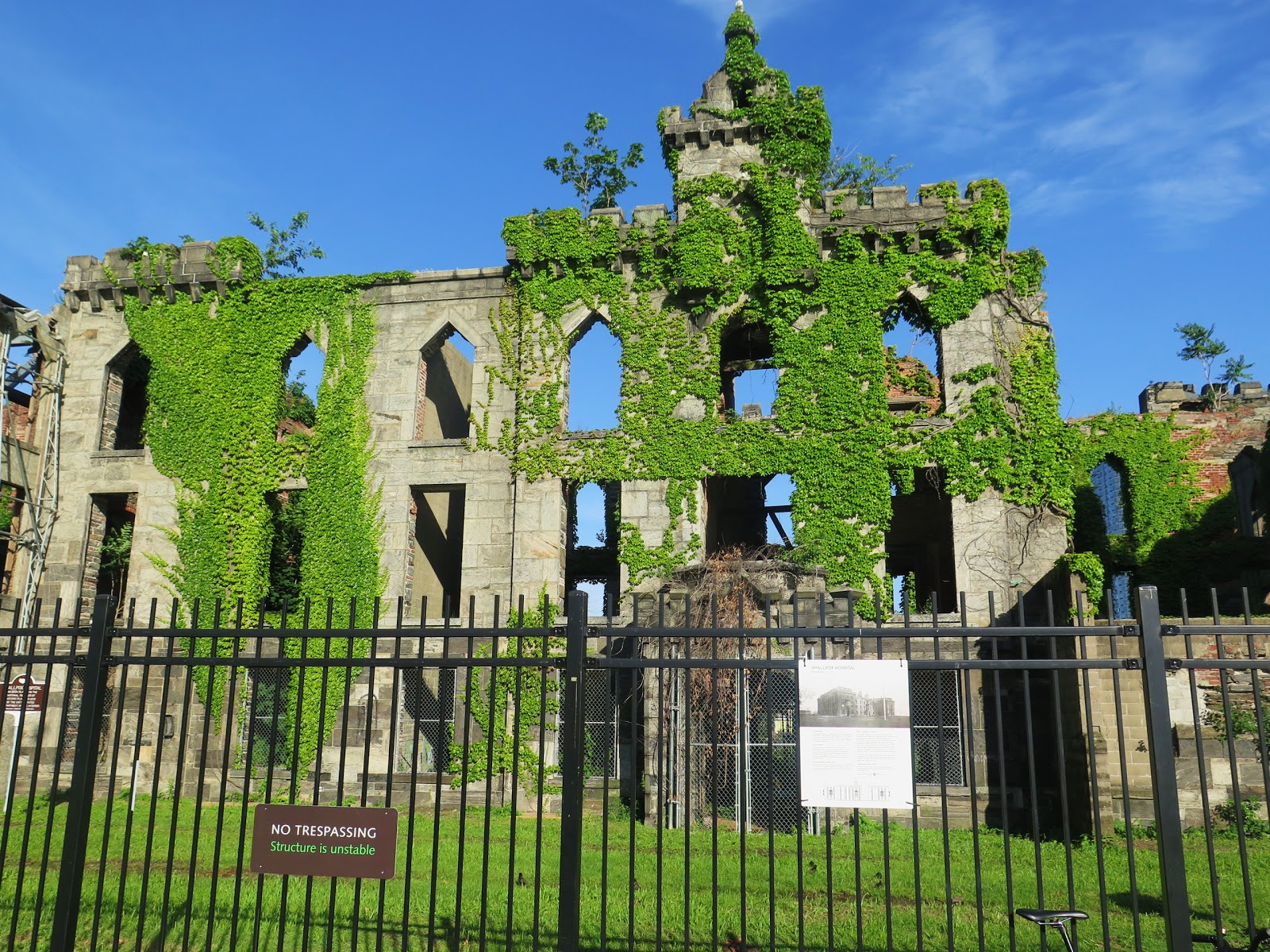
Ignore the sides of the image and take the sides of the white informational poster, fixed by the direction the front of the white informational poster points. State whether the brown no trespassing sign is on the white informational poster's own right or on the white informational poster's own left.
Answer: on the white informational poster's own right

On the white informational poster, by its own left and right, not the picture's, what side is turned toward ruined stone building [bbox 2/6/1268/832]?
back

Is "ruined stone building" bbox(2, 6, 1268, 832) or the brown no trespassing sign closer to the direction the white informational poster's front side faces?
the brown no trespassing sign

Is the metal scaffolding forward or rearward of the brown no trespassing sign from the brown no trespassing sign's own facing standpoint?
rearward

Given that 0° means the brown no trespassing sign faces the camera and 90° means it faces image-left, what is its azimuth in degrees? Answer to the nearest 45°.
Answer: approximately 0°

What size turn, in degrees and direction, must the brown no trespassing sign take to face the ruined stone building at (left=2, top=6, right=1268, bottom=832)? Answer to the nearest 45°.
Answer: approximately 135° to its left

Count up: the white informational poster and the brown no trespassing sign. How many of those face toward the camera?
2

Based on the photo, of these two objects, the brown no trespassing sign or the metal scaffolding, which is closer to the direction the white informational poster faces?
the brown no trespassing sign

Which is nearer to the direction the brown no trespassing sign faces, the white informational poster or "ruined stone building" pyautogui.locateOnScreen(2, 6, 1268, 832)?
the white informational poster

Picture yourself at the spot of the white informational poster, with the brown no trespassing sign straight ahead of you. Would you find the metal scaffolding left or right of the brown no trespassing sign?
right

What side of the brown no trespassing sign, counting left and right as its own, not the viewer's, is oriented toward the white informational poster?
left

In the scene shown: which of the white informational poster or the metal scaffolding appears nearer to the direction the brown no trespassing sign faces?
the white informational poster
